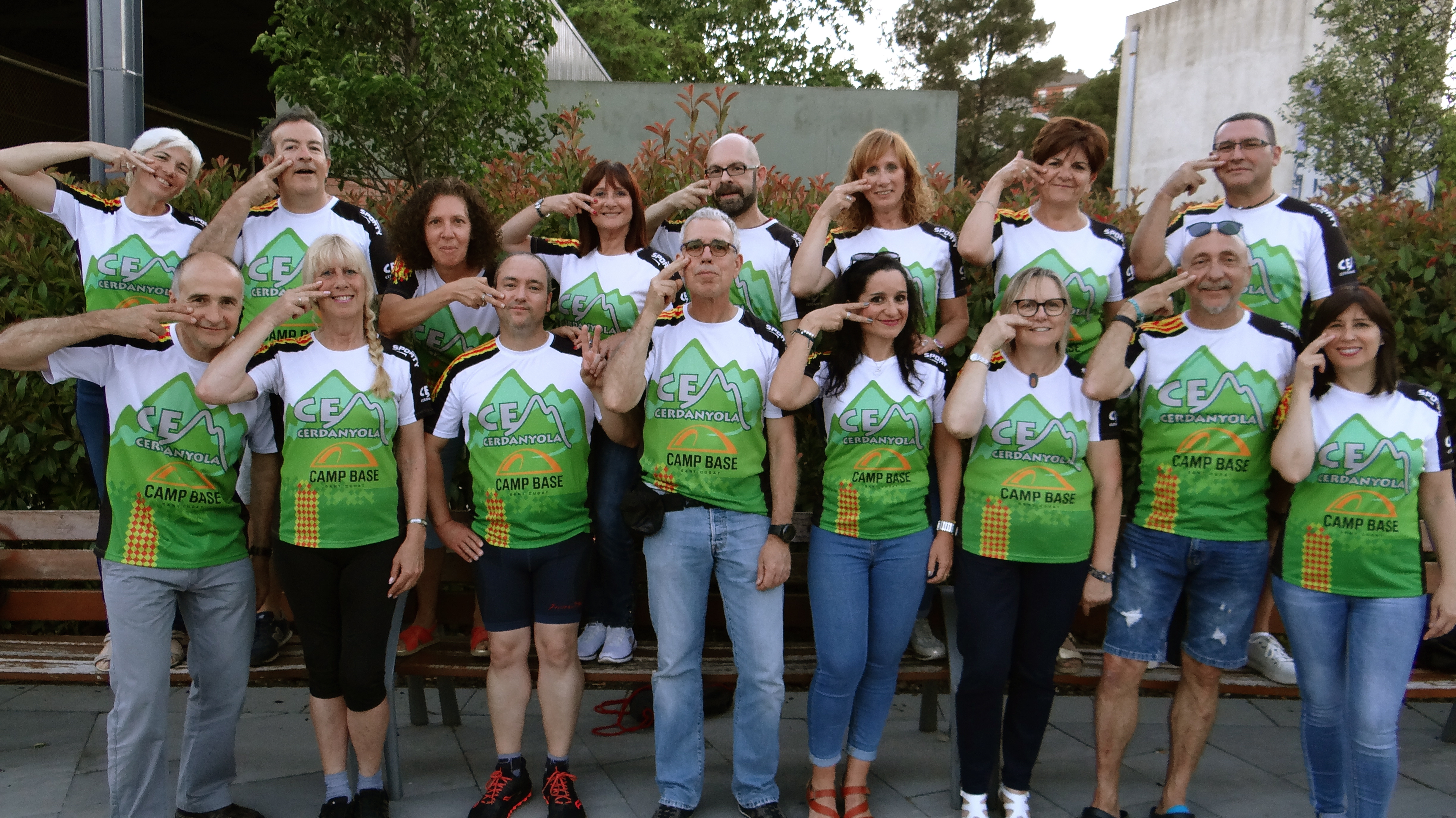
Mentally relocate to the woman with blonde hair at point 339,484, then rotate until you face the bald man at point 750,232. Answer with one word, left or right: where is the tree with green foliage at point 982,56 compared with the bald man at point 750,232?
left

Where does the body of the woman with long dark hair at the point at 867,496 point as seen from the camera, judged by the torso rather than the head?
toward the camera

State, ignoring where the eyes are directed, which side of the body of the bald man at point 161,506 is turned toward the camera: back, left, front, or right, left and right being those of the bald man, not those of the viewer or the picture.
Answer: front

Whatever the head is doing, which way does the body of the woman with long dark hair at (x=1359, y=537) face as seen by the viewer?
toward the camera

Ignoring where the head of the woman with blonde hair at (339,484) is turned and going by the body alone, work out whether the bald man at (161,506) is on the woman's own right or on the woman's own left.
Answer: on the woman's own right

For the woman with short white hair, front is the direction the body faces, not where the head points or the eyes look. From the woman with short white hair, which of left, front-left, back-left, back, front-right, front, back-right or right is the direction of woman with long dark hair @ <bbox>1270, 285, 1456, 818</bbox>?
front-left

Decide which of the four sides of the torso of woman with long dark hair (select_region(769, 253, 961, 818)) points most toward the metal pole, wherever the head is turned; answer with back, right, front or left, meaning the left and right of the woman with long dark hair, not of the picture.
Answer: right

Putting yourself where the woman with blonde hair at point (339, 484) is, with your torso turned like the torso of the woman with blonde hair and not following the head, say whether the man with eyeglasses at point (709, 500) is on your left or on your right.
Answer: on your left

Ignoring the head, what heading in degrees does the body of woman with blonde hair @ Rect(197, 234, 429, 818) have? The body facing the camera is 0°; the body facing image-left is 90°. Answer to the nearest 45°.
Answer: approximately 0°

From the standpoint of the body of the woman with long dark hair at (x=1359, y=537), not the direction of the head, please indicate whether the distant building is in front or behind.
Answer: behind

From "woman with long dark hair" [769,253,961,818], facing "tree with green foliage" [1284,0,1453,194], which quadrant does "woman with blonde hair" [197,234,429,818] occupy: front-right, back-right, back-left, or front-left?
back-left
